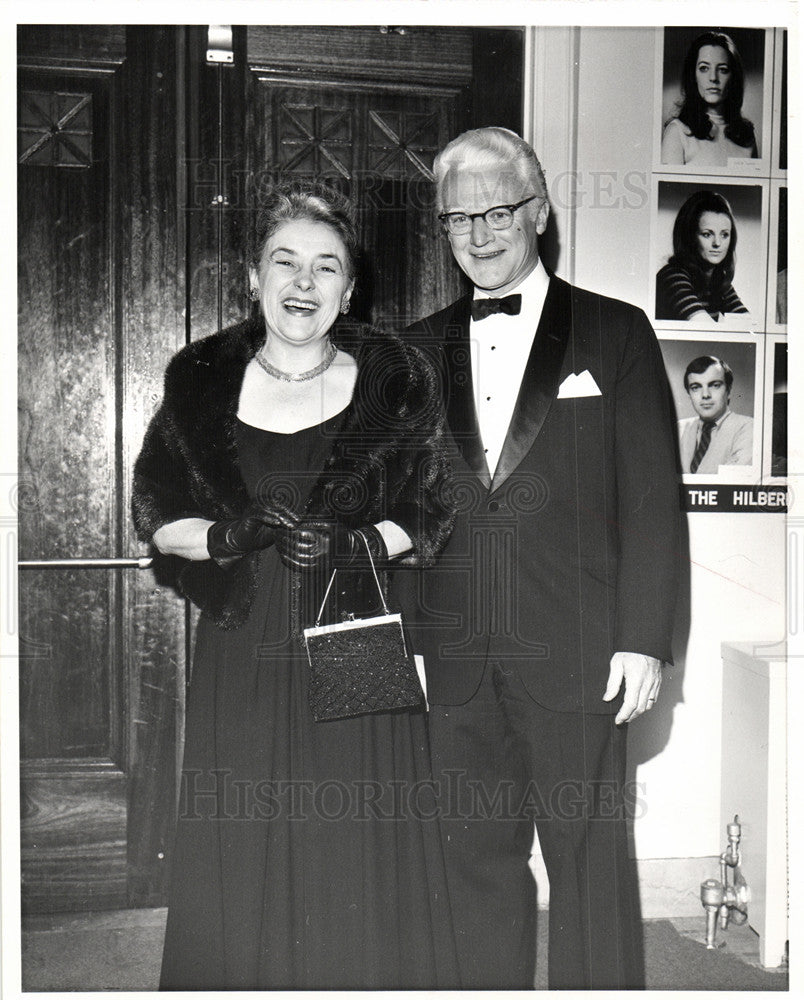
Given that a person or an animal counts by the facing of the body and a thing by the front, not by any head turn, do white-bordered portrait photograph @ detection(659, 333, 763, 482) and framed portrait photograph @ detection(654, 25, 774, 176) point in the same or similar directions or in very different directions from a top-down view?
same or similar directions

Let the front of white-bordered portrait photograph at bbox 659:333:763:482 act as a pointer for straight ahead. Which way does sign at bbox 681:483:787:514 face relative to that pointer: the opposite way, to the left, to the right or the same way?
the same way

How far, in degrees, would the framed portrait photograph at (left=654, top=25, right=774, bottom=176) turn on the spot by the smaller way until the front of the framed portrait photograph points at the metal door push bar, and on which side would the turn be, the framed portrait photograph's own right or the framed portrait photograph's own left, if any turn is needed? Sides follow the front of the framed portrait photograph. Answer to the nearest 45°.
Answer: approximately 90° to the framed portrait photograph's own right

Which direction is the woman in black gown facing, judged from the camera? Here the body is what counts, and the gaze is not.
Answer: toward the camera

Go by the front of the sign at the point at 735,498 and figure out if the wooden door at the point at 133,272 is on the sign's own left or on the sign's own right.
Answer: on the sign's own right

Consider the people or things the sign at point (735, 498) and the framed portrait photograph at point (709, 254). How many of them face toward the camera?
2

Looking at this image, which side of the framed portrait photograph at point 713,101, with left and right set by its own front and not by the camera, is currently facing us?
front

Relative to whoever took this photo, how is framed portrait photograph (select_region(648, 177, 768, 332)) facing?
facing the viewer

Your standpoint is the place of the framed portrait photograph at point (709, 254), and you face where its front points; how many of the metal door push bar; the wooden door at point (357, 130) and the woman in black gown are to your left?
0

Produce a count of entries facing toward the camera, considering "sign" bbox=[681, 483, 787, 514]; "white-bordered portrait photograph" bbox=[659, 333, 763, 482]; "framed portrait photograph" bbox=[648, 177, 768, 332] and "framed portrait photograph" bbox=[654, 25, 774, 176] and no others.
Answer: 4

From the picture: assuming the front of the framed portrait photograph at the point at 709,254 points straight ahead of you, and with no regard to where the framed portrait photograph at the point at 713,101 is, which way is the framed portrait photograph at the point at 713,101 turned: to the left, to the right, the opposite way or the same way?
the same way

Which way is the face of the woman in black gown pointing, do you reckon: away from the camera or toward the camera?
toward the camera

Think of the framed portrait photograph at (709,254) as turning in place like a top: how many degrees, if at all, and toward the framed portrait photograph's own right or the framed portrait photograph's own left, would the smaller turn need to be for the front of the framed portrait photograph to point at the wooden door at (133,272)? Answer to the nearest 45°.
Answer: approximately 90° to the framed portrait photograph's own right

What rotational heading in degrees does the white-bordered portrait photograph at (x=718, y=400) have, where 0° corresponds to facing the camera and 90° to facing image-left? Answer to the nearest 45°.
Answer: approximately 0°
